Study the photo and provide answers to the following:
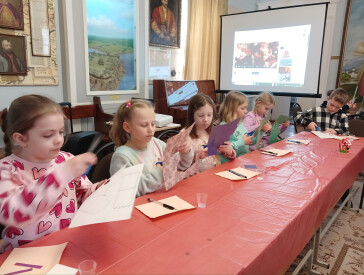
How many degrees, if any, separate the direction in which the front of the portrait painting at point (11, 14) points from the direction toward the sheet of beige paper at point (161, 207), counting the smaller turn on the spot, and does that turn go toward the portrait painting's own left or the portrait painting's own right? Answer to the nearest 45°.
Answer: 0° — it already faces it

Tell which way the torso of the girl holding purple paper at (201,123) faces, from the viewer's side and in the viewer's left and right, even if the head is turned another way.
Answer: facing the viewer and to the right of the viewer

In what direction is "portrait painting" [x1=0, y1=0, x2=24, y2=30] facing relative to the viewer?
toward the camera

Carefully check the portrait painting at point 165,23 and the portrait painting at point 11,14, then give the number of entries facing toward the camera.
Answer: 2

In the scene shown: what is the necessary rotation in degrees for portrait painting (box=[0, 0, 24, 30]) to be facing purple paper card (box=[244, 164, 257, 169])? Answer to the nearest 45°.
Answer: approximately 45° to its left

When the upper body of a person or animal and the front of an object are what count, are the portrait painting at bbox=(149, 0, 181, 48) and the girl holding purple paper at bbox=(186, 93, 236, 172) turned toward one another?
no

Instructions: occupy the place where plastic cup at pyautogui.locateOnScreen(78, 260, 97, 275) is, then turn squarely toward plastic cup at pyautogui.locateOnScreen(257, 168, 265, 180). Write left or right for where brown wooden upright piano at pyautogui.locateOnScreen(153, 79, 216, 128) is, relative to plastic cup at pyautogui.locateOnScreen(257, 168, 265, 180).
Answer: left

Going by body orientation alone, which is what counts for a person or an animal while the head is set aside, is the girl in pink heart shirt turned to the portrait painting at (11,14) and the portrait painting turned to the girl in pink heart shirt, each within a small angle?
no

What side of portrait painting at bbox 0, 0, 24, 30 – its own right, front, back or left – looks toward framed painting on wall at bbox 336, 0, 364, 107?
left

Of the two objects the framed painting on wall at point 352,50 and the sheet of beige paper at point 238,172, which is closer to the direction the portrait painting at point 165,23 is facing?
the sheet of beige paper

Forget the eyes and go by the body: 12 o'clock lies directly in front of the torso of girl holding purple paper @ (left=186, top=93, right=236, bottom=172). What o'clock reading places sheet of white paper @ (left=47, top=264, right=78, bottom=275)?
The sheet of white paper is roughly at 2 o'clock from the girl holding purple paper.

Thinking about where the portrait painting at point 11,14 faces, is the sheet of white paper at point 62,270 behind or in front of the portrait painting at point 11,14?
in front

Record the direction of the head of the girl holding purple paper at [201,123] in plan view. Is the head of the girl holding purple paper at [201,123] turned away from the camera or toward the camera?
toward the camera

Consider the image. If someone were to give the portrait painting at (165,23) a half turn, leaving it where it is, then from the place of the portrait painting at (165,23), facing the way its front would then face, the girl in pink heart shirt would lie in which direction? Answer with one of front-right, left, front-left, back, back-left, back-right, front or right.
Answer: back
